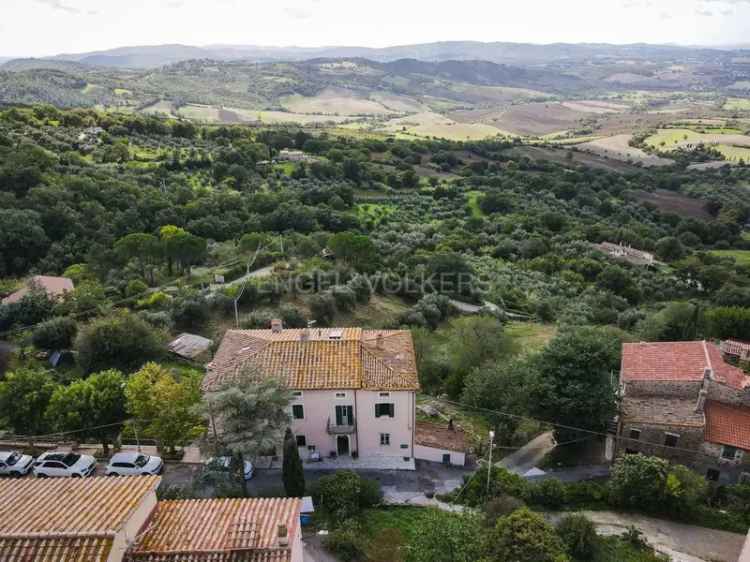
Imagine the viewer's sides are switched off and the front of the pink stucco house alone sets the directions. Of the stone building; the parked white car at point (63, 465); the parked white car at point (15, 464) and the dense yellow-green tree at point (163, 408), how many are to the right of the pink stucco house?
3

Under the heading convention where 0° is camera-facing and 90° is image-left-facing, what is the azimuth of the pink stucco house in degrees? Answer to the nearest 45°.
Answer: approximately 0°

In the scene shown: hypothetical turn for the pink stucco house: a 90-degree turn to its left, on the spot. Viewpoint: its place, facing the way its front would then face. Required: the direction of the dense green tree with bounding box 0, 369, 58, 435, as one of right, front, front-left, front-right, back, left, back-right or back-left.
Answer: back

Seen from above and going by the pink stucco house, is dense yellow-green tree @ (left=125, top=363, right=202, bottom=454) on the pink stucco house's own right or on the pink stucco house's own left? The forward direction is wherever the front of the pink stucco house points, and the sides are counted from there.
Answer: on the pink stucco house's own right

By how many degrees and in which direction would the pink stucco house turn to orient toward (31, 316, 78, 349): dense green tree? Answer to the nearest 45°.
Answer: approximately 135° to its right

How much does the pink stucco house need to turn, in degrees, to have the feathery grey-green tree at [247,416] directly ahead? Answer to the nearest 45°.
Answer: approximately 45° to its right

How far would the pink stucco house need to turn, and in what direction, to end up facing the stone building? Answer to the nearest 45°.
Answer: approximately 90° to its left

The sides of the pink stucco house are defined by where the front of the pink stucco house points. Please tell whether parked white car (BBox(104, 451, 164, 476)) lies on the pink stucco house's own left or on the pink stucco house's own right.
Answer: on the pink stucco house's own right

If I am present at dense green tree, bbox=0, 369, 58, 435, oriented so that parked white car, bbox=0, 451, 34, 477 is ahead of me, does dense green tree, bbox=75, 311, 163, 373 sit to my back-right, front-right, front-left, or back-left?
back-left

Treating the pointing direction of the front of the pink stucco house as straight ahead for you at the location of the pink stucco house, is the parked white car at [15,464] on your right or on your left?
on your right

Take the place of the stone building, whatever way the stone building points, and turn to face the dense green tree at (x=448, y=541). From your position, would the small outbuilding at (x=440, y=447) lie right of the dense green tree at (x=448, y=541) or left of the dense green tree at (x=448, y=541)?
right

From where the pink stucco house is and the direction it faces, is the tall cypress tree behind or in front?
in front

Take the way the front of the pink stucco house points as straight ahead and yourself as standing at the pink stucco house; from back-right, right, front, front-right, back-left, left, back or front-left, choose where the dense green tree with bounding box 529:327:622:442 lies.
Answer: left

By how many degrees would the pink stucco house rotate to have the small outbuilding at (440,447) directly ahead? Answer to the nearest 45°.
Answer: approximately 90° to its left

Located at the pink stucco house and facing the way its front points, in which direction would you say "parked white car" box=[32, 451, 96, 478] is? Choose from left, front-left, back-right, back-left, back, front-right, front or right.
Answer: right

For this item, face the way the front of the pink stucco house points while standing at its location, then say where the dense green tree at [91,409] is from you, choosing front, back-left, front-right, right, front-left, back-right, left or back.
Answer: right
